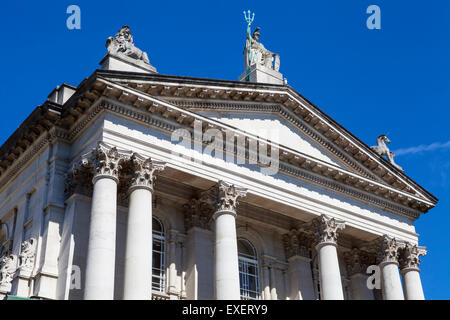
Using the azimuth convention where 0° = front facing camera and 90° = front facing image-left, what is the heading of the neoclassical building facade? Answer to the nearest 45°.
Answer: approximately 315°
